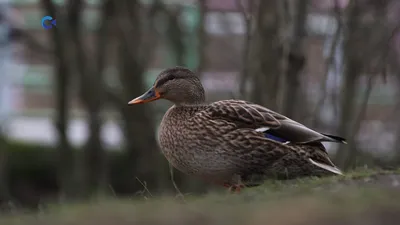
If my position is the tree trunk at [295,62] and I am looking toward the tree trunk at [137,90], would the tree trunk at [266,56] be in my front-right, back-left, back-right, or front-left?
front-right

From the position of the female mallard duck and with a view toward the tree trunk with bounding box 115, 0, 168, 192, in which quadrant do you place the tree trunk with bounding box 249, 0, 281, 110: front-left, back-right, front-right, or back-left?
front-right

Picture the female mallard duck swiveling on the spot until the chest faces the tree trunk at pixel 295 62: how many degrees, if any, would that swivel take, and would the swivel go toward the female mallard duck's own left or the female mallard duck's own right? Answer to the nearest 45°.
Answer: approximately 90° to the female mallard duck's own right

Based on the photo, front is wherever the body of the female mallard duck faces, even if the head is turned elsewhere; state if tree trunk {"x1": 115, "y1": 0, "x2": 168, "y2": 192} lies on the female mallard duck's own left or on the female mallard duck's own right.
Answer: on the female mallard duck's own right

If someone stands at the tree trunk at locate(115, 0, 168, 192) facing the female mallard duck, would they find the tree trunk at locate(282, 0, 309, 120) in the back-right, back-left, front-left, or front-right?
front-left

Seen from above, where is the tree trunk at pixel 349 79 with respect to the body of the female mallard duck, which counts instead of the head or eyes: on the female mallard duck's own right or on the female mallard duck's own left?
on the female mallard duck's own right

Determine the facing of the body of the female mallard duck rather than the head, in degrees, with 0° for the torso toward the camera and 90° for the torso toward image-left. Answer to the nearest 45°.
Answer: approximately 90°

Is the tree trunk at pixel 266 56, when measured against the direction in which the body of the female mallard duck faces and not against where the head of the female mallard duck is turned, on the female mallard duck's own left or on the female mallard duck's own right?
on the female mallard duck's own right
